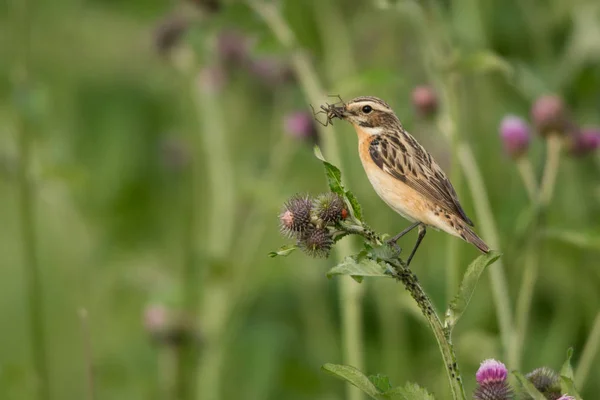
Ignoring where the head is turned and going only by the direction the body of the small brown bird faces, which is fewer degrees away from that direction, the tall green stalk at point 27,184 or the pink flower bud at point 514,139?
the tall green stalk

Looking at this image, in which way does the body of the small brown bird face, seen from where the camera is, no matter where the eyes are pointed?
to the viewer's left

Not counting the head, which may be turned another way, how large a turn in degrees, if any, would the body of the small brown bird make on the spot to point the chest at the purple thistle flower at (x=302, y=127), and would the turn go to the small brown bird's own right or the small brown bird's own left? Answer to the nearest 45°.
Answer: approximately 90° to the small brown bird's own right

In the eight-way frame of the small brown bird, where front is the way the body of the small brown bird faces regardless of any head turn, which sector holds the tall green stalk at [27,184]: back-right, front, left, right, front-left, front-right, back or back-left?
front-right

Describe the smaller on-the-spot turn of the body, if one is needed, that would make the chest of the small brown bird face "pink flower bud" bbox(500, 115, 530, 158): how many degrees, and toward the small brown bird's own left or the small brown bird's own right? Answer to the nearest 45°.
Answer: approximately 90° to the small brown bird's own right

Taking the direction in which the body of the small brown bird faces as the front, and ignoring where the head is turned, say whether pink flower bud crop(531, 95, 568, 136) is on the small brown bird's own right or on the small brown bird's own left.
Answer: on the small brown bird's own right

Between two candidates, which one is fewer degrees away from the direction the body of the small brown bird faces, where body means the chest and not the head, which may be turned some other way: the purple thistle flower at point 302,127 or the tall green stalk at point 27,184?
the tall green stalk

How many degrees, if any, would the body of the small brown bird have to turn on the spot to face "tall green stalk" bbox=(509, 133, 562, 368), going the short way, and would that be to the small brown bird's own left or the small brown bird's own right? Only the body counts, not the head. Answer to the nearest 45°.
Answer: approximately 90° to the small brown bird's own right

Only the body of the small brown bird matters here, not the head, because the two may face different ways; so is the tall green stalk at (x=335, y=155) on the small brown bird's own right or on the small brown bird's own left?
on the small brown bird's own right
